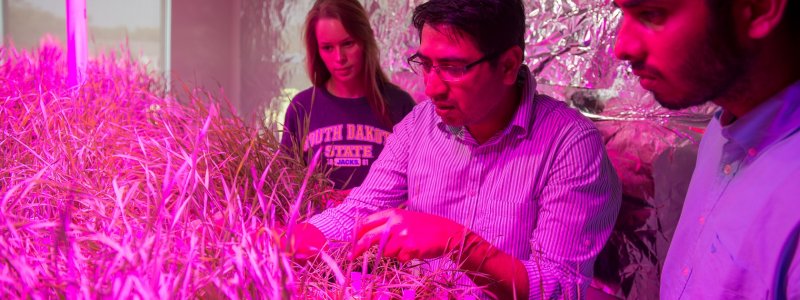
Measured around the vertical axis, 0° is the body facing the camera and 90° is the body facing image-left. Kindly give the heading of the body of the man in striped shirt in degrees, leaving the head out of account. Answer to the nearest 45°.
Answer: approximately 45°

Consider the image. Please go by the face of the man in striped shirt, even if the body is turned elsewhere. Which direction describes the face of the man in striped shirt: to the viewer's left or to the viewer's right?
to the viewer's left

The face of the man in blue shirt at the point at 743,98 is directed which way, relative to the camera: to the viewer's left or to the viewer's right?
to the viewer's left
